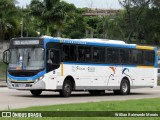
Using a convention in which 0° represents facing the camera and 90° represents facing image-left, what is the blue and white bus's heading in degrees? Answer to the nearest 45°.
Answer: approximately 45°
